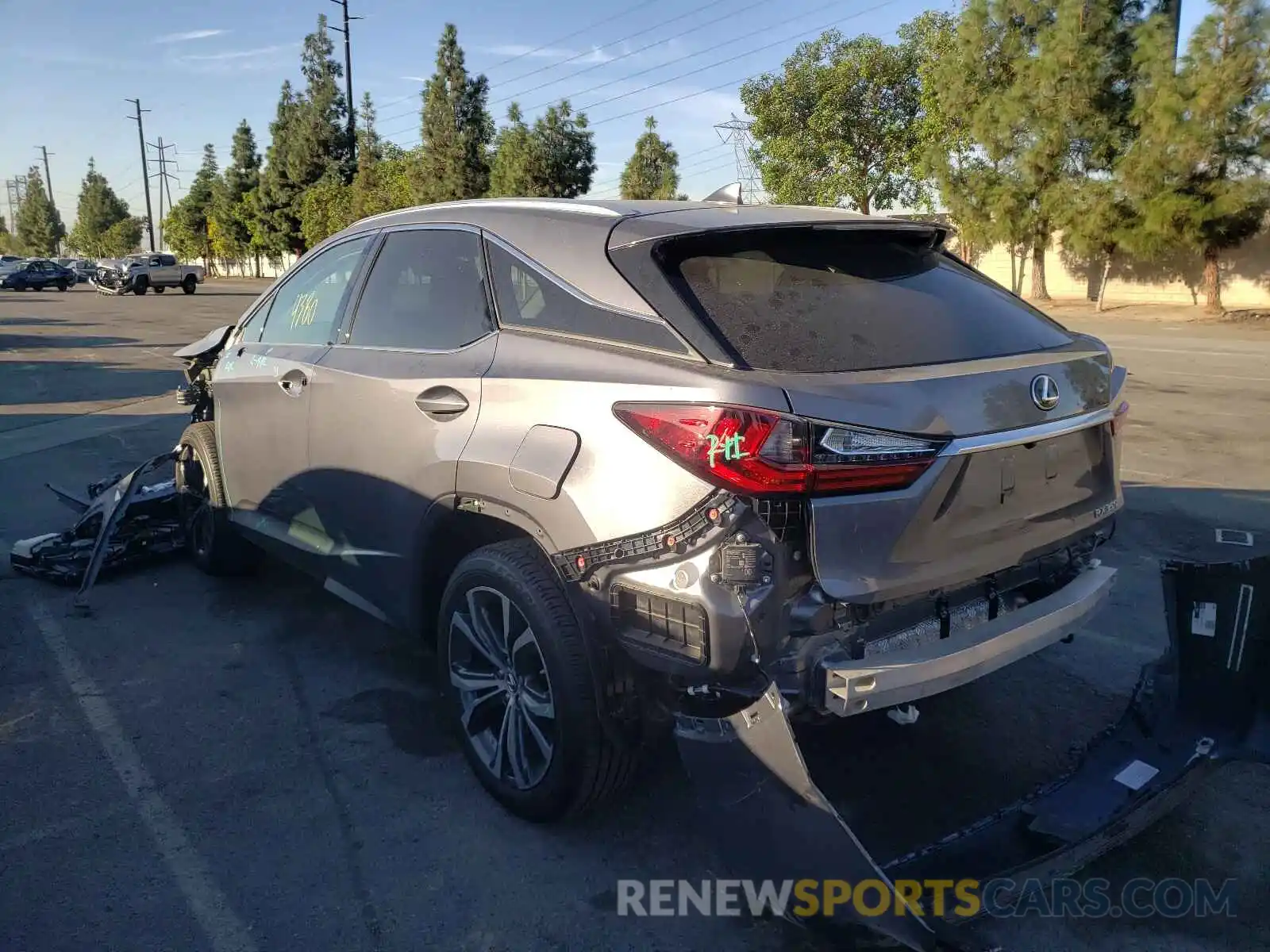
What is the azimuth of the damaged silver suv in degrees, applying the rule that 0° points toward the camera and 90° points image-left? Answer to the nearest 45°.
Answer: approximately 135°

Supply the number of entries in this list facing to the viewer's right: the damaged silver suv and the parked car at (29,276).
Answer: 0

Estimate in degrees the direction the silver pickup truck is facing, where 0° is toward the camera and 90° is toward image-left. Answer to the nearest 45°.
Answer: approximately 45°

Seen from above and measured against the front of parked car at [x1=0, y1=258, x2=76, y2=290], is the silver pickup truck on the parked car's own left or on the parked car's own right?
on the parked car's own left

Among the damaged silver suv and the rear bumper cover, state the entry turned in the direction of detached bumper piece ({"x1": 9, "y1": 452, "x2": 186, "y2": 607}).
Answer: the damaged silver suv

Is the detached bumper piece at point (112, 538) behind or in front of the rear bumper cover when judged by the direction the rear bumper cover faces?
behind
